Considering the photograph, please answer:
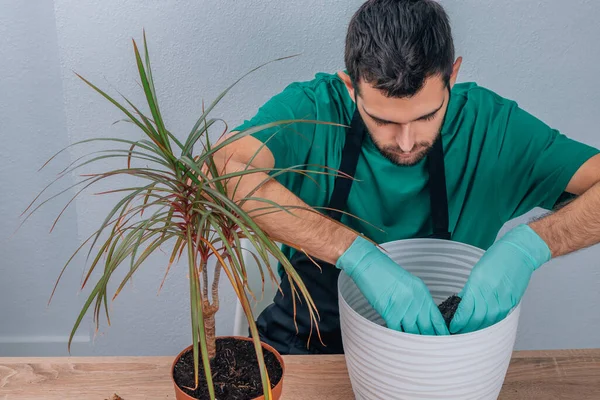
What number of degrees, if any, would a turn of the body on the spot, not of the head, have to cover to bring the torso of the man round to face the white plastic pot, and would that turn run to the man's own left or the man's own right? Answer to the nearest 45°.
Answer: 0° — they already face it

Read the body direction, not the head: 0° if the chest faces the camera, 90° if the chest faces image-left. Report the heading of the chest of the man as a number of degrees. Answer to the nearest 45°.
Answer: approximately 0°

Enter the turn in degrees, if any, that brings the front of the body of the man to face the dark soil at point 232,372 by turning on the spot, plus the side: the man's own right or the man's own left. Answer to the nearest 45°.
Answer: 0° — they already face it
